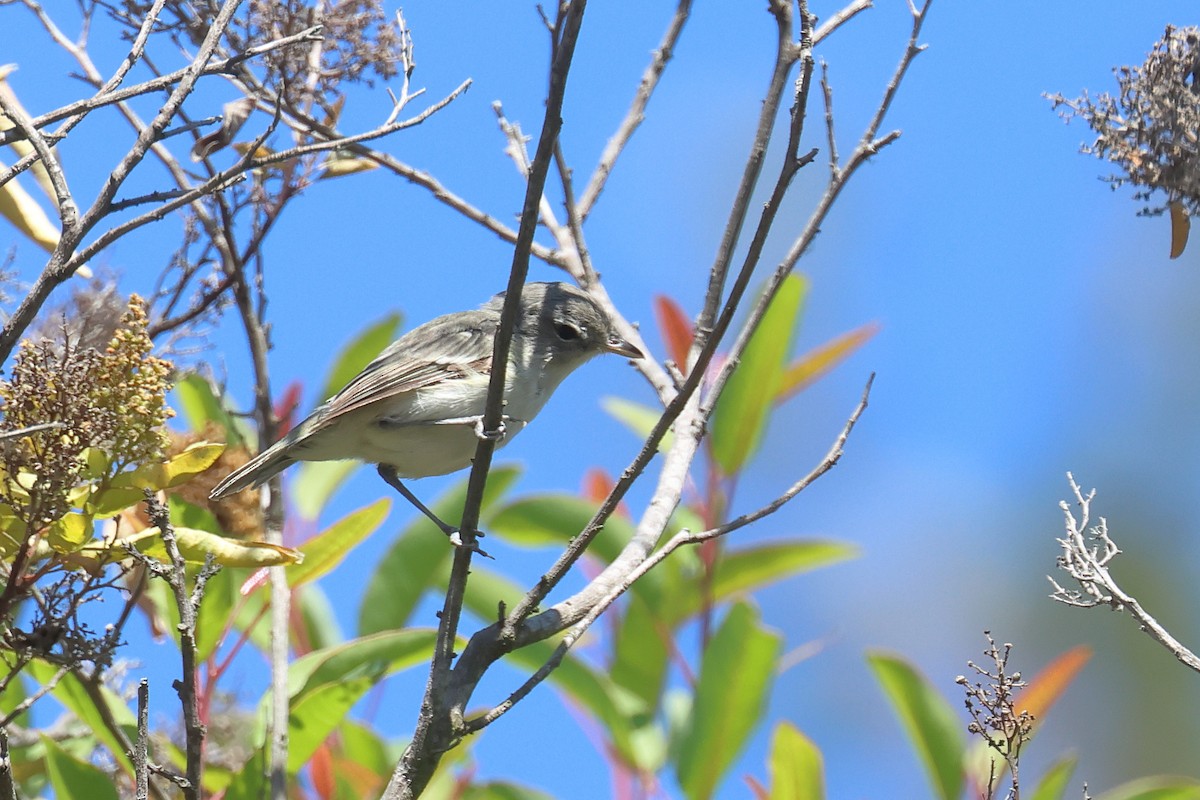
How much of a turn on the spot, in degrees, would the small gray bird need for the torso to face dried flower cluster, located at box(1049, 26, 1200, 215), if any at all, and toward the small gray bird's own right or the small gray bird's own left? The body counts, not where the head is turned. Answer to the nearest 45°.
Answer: approximately 45° to the small gray bird's own right

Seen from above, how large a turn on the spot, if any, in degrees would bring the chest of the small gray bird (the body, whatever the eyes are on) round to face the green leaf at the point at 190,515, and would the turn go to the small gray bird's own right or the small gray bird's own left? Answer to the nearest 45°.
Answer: approximately 135° to the small gray bird's own right

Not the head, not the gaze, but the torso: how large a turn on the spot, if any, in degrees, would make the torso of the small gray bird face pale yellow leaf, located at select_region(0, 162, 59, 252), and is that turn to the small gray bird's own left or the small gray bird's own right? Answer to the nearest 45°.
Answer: approximately 135° to the small gray bird's own right

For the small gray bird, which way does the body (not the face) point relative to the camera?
to the viewer's right

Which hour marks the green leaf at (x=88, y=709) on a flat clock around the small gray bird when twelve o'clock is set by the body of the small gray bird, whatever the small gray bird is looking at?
The green leaf is roughly at 5 o'clock from the small gray bird.

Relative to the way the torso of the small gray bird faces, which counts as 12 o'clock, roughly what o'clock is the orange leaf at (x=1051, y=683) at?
The orange leaf is roughly at 12 o'clock from the small gray bird.

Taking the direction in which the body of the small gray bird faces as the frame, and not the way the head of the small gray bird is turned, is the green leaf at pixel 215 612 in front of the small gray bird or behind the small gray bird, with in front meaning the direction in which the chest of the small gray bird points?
behind

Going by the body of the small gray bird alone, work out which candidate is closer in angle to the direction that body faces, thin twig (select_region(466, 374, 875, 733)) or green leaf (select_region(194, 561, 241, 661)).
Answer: the thin twig

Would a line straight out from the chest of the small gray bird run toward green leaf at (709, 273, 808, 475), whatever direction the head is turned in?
yes
